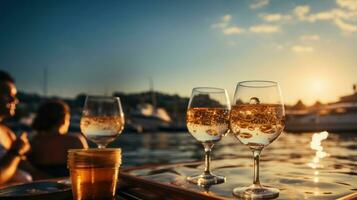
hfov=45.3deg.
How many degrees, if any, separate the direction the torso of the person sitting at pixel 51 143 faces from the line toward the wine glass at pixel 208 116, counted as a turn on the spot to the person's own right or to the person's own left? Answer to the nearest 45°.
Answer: approximately 135° to the person's own right

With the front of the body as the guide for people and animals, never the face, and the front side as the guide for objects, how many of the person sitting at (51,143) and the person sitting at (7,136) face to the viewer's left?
0

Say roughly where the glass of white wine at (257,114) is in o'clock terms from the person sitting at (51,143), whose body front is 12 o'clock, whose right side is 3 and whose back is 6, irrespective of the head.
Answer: The glass of white wine is roughly at 4 o'clock from the person sitting.

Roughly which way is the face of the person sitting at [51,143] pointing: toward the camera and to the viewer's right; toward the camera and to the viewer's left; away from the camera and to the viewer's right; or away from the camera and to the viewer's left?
away from the camera and to the viewer's right

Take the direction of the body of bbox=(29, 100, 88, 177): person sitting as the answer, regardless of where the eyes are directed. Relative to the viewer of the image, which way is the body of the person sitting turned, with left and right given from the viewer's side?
facing away from the viewer and to the right of the viewer

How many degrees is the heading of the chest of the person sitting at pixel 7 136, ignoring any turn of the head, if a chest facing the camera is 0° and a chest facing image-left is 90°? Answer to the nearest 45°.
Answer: approximately 270°

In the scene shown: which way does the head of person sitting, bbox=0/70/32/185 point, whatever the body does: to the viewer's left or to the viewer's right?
to the viewer's right

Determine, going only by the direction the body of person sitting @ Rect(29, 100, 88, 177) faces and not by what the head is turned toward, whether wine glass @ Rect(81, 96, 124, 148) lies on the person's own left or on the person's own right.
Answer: on the person's own right
